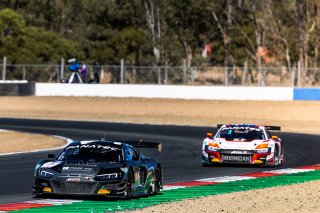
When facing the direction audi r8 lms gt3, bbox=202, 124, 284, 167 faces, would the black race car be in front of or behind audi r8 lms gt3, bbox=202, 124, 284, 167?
in front

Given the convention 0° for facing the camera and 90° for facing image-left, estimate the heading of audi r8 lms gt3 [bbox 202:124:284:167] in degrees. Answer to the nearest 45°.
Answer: approximately 0°
